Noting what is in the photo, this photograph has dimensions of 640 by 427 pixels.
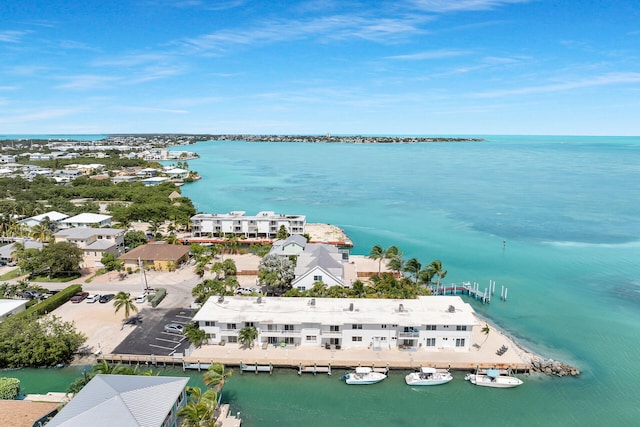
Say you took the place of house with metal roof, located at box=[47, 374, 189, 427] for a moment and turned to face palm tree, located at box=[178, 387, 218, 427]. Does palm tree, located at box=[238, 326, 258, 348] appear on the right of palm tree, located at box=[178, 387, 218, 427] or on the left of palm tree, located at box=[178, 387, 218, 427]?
left

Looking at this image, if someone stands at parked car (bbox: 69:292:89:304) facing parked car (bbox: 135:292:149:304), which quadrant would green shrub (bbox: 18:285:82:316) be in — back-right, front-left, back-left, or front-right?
back-right

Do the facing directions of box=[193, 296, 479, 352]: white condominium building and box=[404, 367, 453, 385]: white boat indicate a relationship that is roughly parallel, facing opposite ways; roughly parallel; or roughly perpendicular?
roughly perpendicular

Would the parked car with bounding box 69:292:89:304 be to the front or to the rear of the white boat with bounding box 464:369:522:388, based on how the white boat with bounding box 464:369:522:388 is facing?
to the rear

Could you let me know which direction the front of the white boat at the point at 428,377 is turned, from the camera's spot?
facing to the right of the viewer

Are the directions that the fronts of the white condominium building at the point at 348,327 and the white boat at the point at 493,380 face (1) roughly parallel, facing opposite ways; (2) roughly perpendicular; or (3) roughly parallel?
roughly perpendicular

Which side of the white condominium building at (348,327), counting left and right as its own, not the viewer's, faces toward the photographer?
front

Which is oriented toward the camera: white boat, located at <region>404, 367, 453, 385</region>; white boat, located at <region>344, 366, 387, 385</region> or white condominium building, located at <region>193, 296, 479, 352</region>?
the white condominium building

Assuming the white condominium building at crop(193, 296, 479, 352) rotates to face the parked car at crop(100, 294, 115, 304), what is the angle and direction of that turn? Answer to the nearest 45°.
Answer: approximately 90° to its right

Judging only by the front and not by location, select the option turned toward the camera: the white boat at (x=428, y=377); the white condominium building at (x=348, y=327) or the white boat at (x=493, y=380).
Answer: the white condominium building

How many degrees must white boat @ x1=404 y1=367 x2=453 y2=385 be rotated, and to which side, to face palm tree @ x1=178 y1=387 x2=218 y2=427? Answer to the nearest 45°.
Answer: approximately 135° to its right

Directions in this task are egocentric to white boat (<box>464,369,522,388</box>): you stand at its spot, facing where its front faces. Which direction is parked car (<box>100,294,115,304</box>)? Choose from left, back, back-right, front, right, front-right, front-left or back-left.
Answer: back

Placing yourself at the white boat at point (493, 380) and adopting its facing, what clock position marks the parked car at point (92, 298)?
The parked car is roughly at 6 o'clock from the white boat.

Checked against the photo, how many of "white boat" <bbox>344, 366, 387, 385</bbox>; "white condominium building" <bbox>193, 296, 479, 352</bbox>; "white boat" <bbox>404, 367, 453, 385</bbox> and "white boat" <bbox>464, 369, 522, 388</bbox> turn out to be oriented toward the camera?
1
